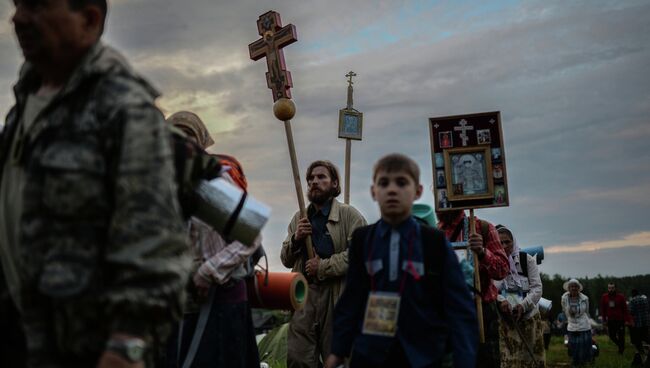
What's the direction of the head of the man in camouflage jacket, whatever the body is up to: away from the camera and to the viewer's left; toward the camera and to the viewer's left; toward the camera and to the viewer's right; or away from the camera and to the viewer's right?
toward the camera and to the viewer's left

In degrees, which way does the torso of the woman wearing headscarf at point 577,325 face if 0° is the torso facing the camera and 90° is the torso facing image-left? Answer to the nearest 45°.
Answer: approximately 0°

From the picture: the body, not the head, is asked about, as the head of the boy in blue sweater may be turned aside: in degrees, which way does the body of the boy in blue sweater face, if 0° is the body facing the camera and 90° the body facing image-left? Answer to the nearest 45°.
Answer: approximately 0°

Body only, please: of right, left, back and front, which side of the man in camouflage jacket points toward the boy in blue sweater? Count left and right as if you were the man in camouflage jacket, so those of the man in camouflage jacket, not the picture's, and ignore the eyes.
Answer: back
